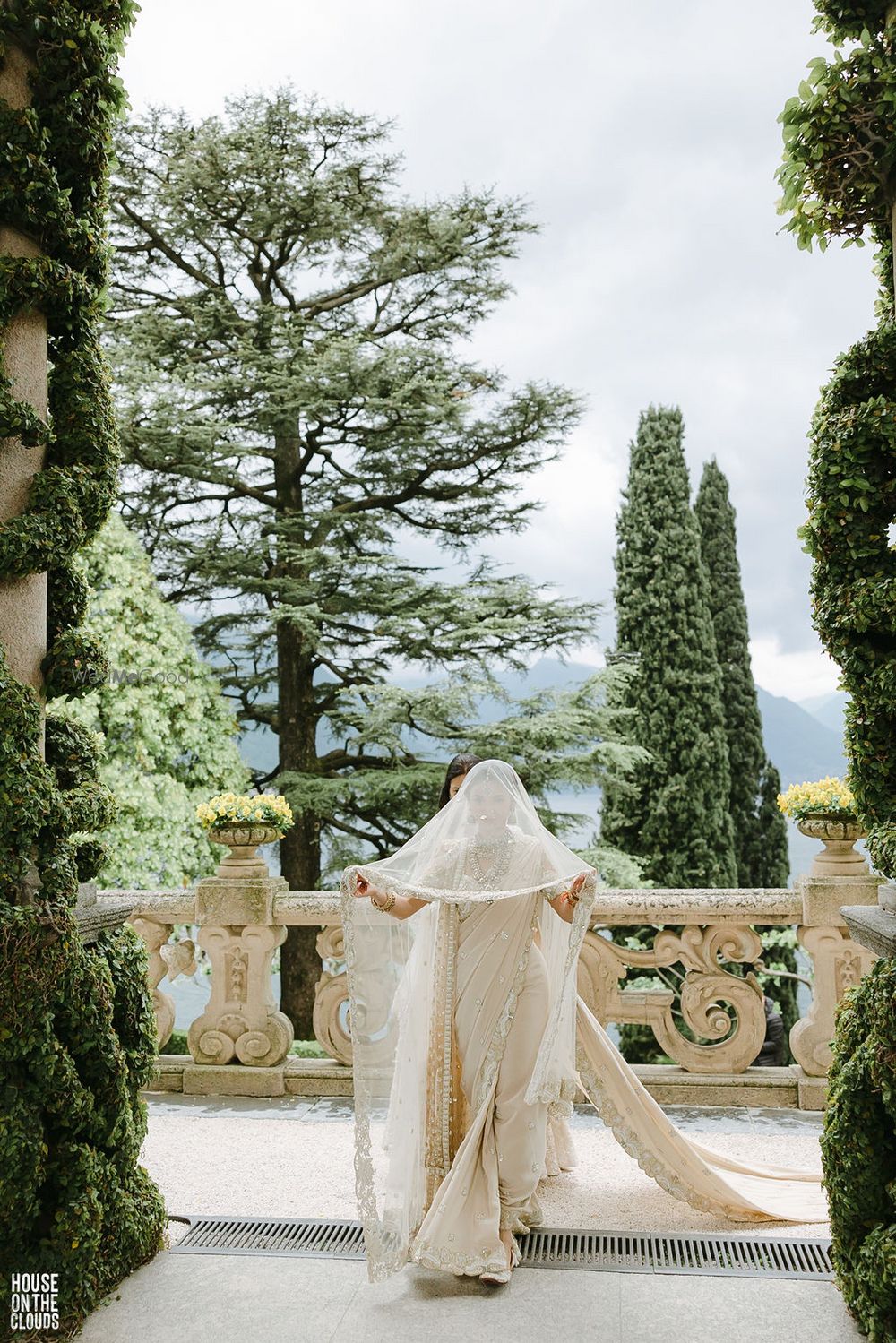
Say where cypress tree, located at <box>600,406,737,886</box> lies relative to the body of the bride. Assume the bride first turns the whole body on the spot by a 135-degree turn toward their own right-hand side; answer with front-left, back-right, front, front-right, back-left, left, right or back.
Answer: front-right

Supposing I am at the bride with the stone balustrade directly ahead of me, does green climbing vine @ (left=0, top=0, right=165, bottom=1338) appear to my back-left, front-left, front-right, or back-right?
back-left

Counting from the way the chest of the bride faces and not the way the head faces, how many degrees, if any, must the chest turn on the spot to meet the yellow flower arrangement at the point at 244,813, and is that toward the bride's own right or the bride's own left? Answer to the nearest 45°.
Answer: approximately 135° to the bride's own right

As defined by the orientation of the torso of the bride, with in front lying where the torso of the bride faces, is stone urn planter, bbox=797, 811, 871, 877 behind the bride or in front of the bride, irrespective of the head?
behind

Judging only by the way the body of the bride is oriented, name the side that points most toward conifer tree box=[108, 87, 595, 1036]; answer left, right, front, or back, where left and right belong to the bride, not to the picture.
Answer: back

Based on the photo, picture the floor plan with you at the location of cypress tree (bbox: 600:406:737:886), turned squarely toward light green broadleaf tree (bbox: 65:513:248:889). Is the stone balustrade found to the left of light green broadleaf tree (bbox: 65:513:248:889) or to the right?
left

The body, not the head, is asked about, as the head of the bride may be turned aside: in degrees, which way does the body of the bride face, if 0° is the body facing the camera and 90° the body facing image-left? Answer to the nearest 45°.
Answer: approximately 0°

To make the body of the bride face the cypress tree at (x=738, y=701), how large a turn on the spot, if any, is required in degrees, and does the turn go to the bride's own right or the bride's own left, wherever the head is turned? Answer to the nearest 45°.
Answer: approximately 180°

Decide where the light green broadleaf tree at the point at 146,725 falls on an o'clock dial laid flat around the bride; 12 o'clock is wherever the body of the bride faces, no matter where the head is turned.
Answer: The light green broadleaf tree is roughly at 5 o'clock from the bride.

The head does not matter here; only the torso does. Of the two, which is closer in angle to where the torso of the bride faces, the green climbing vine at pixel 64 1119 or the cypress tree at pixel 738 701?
the green climbing vine

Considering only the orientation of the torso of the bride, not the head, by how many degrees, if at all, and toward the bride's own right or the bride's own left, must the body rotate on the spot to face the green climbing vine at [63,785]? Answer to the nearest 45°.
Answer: approximately 45° to the bride's own right

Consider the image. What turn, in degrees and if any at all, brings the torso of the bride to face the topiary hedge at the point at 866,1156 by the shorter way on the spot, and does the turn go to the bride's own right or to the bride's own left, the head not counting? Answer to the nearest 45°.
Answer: approximately 45° to the bride's own left

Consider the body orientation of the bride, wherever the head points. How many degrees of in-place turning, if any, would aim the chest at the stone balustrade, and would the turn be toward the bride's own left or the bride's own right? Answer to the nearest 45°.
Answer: approximately 180°

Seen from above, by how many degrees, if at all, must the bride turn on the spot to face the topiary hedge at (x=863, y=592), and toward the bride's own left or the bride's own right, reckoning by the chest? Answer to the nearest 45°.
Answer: approximately 45° to the bride's own left
